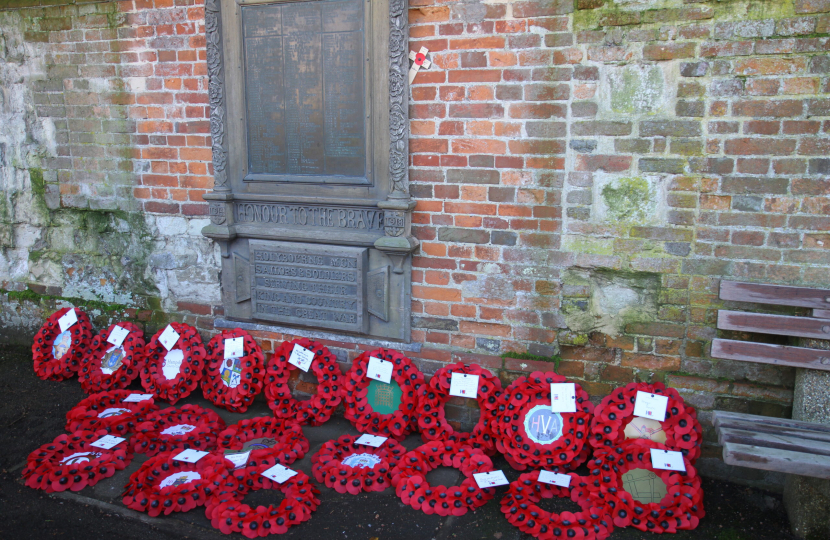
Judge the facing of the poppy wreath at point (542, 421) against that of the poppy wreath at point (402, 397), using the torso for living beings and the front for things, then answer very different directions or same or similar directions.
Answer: same or similar directions

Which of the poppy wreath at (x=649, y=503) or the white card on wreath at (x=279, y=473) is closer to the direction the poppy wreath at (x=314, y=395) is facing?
the white card on wreath

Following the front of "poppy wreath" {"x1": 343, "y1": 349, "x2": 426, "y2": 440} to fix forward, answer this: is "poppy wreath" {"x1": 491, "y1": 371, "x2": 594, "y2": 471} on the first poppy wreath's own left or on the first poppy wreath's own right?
on the first poppy wreath's own left

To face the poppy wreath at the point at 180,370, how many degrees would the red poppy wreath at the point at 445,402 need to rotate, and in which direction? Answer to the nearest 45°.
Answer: approximately 90° to its right

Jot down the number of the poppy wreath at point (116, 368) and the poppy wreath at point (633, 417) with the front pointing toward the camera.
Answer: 2

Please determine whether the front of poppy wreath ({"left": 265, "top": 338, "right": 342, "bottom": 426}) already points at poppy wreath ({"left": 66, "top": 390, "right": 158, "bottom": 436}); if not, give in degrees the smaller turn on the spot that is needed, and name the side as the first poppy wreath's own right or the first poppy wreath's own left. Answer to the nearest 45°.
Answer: approximately 90° to the first poppy wreath's own right

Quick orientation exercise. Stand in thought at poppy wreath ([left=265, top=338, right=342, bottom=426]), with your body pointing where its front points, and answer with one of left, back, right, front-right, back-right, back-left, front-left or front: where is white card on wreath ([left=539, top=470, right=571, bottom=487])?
front-left

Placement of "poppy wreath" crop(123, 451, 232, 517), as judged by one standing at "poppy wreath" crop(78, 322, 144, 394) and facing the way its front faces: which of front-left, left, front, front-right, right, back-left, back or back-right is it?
front

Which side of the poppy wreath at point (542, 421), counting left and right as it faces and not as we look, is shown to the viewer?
front

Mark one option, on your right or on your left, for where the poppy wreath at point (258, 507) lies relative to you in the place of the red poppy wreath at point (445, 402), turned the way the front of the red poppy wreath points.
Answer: on your right

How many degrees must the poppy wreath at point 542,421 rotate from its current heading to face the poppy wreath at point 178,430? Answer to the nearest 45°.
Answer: approximately 90° to its right

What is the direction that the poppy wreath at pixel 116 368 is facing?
toward the camera

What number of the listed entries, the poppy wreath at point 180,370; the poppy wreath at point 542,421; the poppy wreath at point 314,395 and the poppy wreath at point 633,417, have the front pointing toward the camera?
4

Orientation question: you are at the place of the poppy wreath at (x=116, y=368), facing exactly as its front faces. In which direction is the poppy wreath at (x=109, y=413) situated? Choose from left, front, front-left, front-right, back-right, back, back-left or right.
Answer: front

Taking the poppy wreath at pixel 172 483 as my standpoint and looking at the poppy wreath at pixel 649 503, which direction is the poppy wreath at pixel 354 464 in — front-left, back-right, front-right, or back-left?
front-left

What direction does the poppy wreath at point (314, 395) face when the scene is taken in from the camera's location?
facing the viewer

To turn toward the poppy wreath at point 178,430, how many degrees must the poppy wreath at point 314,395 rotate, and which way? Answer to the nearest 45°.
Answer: approximately 90° to its right
